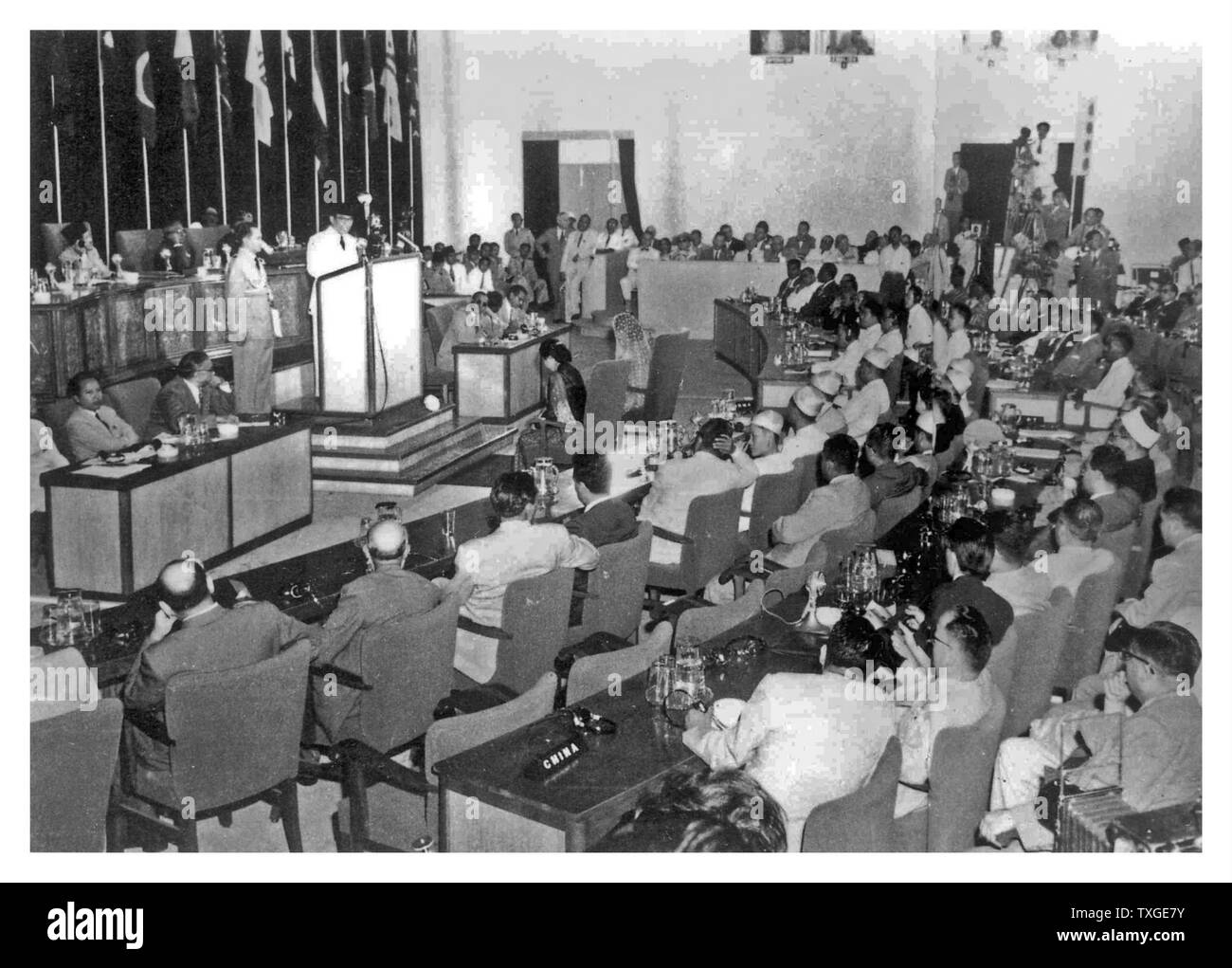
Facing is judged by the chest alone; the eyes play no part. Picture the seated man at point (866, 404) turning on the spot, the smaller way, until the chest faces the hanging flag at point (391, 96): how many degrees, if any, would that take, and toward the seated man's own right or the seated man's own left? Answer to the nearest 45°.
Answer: approximately 45° to the seated man's own right

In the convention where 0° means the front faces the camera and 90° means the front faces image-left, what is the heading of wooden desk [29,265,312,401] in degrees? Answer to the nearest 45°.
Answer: approximately 315°

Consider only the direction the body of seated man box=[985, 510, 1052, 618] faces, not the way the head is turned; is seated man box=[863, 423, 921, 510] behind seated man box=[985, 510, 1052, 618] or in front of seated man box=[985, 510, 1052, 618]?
in front

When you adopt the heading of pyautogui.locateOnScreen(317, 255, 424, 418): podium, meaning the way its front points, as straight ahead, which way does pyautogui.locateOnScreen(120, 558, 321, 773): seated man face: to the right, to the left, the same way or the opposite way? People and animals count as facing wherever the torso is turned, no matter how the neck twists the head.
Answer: the opposite way

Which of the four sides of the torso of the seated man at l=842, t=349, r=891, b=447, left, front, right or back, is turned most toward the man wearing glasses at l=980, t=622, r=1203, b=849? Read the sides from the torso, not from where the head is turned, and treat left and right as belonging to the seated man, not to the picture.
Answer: left

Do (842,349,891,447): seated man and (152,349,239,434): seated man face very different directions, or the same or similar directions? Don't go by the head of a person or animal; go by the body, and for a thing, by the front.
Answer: very different directions

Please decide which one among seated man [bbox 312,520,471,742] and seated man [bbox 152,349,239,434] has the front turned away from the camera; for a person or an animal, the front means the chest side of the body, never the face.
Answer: seated man [bbox 312,520,471,742]

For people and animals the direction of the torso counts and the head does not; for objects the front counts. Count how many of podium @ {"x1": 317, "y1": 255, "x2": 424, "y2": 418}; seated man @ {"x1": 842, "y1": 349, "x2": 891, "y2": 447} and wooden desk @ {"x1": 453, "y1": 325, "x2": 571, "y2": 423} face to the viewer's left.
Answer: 1

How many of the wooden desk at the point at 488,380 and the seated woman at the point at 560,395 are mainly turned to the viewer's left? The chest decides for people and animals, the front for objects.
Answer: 1

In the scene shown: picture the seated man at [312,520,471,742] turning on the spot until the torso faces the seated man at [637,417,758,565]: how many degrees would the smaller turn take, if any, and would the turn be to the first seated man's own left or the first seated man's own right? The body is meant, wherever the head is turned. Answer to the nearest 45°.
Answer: approximately 45° to the first seated man's own right

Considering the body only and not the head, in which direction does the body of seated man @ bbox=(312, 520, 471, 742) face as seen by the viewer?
away from the camera

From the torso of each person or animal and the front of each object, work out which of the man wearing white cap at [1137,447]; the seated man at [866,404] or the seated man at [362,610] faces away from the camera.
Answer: the seated man at [362,610]

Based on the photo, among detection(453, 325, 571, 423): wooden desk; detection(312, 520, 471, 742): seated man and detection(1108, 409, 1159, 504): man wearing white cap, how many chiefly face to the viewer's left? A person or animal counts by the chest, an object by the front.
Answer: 1

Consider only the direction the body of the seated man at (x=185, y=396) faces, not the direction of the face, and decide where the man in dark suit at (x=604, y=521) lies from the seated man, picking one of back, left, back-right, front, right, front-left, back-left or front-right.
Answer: front

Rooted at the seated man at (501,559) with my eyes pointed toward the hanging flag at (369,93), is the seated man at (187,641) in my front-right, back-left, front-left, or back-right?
back-left

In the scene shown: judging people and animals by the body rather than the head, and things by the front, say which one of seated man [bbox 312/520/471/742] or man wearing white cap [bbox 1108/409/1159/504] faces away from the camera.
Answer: the seated man

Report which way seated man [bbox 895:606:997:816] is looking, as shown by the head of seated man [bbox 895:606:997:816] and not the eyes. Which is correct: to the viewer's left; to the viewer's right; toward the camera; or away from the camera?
to the viewer's left

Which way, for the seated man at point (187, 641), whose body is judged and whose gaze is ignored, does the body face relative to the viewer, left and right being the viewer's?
facing away from the viewer and to the left of the viewer

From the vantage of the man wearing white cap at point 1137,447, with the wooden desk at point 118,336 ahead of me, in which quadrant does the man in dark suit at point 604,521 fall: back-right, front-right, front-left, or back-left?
front-left

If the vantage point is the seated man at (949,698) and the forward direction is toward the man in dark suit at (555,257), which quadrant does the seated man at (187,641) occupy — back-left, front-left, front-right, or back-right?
front-left

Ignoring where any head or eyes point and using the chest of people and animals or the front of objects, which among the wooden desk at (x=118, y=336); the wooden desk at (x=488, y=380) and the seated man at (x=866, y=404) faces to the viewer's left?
the seated man
